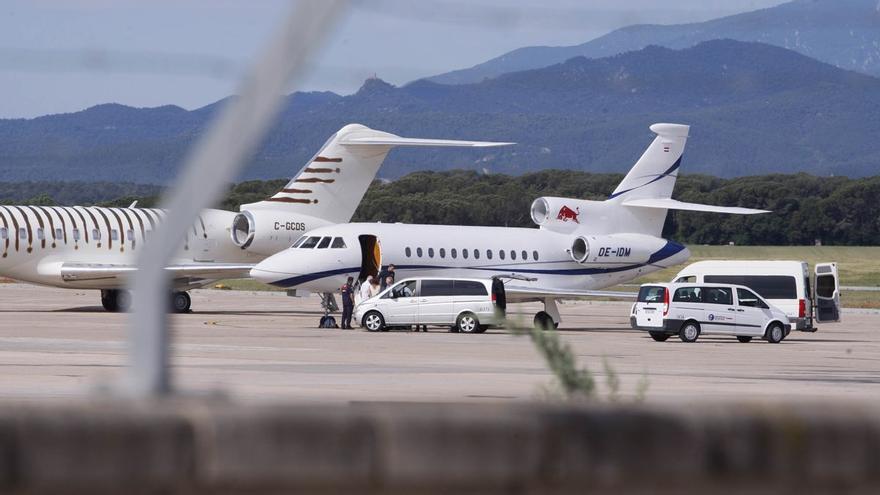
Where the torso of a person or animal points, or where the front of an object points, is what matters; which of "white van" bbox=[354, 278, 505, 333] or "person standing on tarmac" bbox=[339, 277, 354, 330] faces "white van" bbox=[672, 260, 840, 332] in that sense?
the person standing on tarmac

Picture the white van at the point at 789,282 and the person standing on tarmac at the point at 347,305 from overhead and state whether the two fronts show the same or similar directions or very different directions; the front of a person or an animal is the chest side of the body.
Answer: very different directions

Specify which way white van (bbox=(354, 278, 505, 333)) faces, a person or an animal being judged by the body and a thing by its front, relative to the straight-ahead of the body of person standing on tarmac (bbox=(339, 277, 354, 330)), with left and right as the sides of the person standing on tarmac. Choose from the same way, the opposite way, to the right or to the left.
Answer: the opposite way

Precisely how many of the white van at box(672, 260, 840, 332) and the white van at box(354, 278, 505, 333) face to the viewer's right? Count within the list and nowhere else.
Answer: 0

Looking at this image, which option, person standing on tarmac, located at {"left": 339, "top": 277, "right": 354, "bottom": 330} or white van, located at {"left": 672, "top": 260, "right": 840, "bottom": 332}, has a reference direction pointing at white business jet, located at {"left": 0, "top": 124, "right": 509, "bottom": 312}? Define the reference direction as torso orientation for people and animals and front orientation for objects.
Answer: the white van

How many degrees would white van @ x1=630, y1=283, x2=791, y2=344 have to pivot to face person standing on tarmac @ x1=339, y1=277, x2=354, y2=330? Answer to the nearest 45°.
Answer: approximately 135° to its left

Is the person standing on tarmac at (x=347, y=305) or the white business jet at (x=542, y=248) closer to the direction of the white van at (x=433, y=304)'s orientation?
the person standing on tarmac

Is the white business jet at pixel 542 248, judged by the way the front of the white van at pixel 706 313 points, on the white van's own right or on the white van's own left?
on the white van's own left

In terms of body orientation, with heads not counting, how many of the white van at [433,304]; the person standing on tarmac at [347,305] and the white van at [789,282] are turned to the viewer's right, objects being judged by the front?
1

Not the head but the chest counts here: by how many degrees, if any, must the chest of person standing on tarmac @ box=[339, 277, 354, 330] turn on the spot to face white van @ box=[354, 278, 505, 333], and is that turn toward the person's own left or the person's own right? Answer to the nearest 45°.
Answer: approximately 45° to the person's own right

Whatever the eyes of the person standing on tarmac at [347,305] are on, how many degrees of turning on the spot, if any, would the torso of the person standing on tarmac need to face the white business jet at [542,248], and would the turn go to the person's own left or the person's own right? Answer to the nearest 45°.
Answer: approximately 45° to the person's own right

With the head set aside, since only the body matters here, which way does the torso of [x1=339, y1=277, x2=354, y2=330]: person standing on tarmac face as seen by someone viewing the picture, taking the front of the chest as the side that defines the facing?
to the viewer's right

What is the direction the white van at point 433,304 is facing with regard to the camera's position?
facing to the left of the viewer

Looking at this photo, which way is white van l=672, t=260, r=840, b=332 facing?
to the viewer's left

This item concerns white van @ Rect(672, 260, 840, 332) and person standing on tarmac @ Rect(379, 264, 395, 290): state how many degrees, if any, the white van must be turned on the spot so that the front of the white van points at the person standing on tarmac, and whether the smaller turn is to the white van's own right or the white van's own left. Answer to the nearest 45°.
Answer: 0° — it already faces them
